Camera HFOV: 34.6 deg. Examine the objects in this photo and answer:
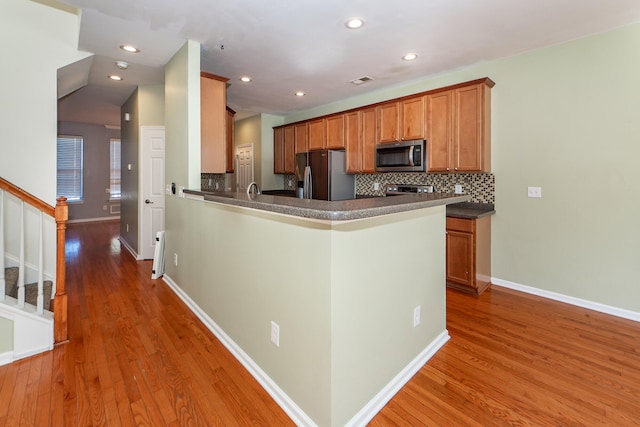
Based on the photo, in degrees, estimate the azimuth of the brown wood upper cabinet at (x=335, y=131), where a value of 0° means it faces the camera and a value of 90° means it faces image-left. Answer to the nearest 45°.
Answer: approximately 45°

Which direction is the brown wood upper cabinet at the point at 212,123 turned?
to the viewer's right

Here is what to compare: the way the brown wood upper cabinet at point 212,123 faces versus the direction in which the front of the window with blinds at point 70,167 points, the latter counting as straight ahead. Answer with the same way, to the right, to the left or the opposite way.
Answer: to the left

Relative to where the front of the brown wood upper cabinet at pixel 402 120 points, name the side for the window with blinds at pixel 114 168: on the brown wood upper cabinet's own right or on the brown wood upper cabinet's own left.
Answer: on the brown wood upper cabinet's own right

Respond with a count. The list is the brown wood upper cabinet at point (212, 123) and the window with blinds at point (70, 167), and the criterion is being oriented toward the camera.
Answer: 1

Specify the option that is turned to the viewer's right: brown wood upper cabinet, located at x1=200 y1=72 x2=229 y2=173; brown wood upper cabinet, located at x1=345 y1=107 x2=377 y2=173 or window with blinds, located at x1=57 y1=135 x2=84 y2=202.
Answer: brown wood upper cabinet, located at x1=200 y1=72 x2=229 y2=173

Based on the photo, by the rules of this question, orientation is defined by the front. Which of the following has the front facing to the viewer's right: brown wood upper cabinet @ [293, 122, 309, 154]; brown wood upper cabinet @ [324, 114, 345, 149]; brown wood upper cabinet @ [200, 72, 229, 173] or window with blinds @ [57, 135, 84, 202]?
brown wood upper cabinet @ [200, 72, 229, 173]

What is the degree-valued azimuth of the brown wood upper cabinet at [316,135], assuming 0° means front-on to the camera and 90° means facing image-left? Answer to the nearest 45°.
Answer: approximately 45°

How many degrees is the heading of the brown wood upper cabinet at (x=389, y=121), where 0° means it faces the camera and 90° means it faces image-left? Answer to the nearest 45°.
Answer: approximately 45°
